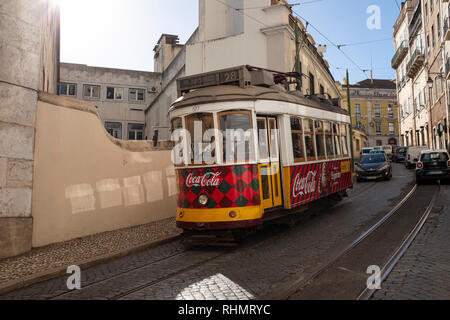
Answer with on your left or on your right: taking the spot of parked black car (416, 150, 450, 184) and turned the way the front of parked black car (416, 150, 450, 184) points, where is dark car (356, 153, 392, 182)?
on your left

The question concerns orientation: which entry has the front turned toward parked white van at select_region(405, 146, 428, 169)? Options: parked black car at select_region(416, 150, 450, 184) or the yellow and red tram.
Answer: the parked black car

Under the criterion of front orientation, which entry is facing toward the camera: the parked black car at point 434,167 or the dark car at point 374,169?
the dark car at point 374,169

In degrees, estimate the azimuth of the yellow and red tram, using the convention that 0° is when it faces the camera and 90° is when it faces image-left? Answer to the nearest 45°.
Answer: approximately 45°

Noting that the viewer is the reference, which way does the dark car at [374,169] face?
facing the viewer

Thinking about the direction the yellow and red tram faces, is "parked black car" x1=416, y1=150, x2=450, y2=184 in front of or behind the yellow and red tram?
behind

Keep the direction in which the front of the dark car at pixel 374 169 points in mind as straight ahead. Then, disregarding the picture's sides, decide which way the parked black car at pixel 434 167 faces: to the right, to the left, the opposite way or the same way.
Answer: the opposite way

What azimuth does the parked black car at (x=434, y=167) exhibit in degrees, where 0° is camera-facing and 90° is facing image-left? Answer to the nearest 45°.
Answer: approximately 180°

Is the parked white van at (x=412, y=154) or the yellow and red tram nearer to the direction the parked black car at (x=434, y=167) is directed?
the parked white van

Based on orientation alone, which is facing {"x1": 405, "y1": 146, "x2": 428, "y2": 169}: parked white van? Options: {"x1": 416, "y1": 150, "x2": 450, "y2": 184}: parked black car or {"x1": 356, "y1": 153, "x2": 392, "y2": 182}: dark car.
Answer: {"x1": 416, "y1": 150, "x2": 450, "y2": 184}: parked black car

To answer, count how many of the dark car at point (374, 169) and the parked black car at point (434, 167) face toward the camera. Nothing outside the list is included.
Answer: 1

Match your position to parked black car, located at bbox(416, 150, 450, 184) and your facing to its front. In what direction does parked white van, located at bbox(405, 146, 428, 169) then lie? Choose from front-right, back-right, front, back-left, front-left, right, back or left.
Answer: front

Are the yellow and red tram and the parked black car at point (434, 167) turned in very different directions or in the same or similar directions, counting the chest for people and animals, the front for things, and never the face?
very different directions

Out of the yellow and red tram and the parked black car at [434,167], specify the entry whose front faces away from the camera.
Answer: the parked black car
